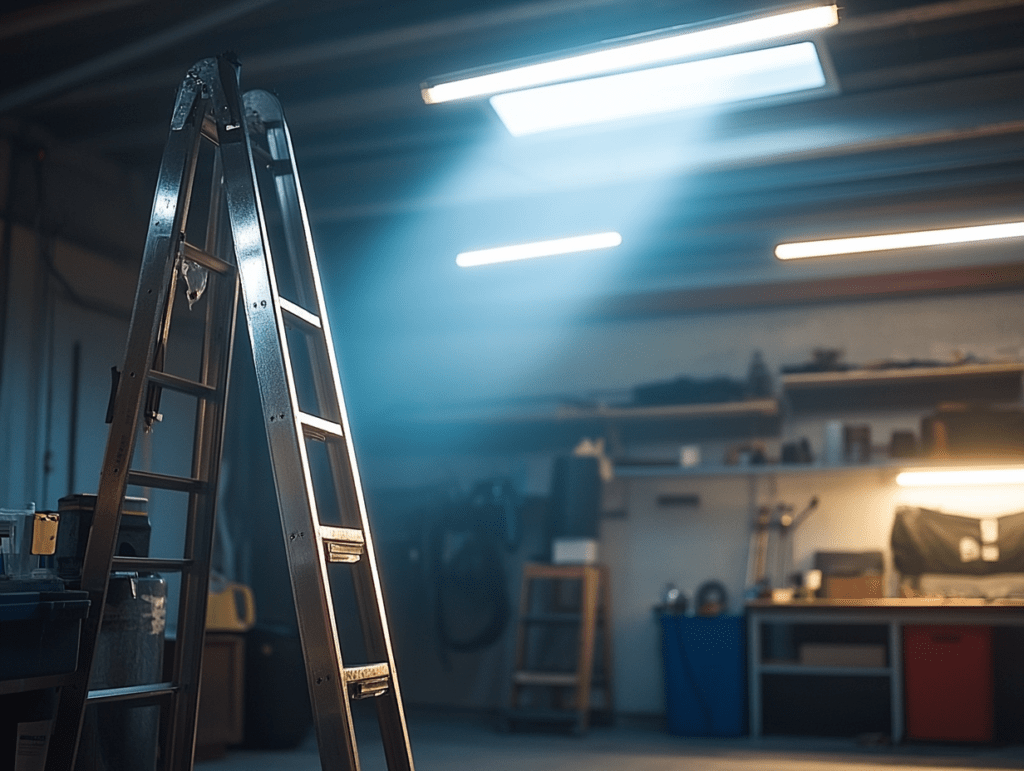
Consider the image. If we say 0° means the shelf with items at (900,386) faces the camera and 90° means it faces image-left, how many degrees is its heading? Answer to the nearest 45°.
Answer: approximately 0°

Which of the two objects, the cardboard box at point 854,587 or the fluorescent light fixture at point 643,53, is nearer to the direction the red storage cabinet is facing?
the fluorescent light fixture

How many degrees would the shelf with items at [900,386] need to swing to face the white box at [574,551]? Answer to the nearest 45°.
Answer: approximately 90° to its right

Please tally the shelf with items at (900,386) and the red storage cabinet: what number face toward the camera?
2
